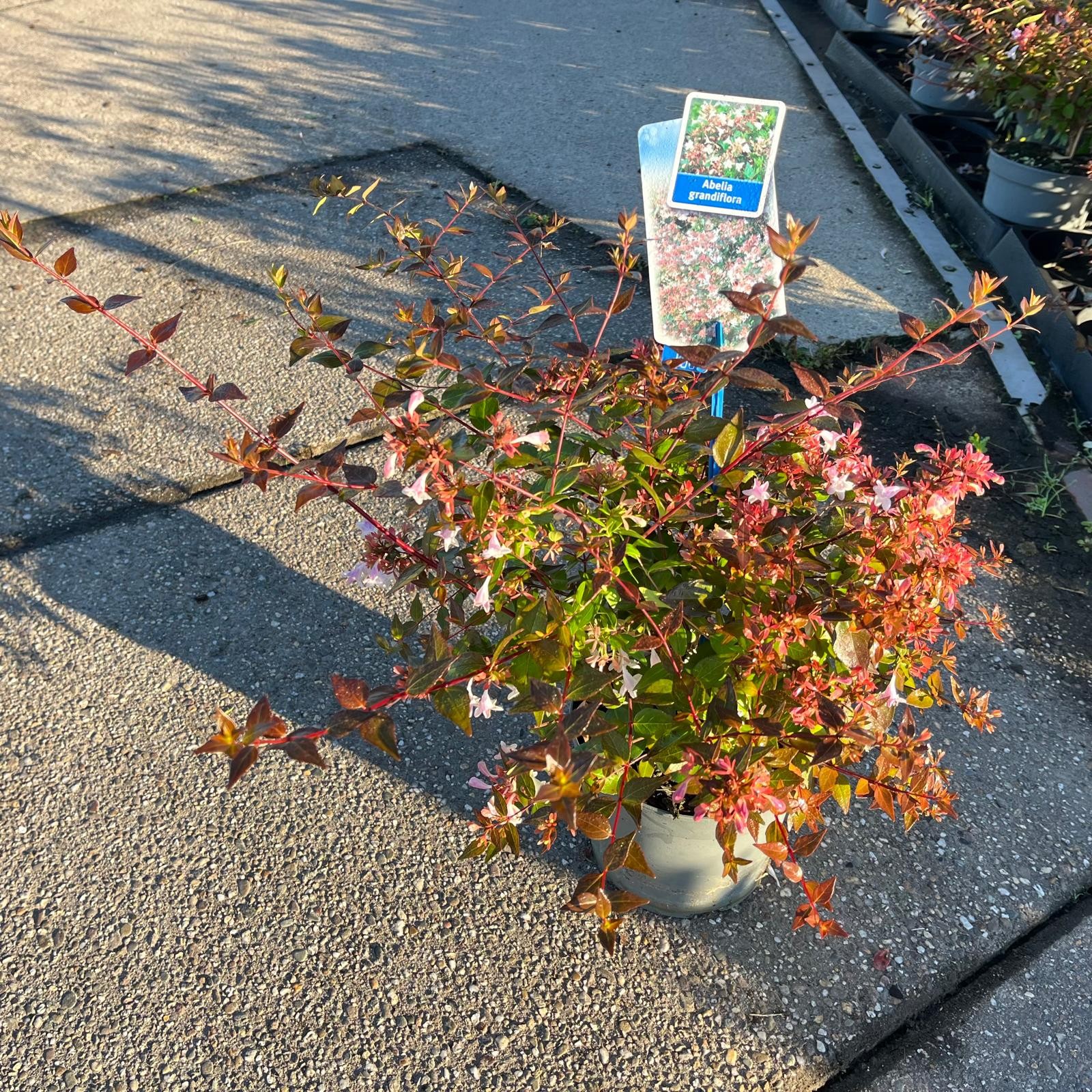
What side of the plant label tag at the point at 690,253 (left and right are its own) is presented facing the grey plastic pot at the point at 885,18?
back

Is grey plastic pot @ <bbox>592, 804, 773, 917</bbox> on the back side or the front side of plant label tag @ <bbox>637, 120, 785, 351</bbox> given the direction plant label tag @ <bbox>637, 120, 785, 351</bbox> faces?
on the front side

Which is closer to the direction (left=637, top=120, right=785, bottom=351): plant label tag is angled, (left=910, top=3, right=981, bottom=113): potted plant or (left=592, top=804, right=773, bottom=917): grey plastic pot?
the grey plastic pot

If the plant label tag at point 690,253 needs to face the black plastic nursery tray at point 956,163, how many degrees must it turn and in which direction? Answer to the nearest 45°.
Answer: approximately 180°

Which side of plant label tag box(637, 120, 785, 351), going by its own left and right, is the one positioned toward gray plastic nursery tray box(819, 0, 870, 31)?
back

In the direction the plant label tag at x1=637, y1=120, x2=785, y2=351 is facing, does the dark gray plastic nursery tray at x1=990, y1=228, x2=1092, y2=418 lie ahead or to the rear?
to the rear

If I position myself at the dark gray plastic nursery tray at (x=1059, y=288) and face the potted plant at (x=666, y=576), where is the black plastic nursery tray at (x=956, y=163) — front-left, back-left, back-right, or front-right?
back-right

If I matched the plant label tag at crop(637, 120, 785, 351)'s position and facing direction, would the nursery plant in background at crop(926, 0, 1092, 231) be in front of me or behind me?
behind

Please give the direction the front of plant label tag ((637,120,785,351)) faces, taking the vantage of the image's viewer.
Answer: facing the viewer
